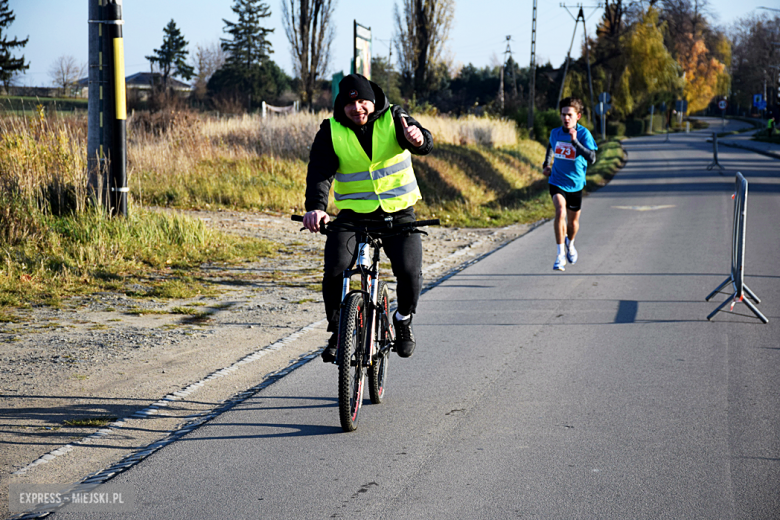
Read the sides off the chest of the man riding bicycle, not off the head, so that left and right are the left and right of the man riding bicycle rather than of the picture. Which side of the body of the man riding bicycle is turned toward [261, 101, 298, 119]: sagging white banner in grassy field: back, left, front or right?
back

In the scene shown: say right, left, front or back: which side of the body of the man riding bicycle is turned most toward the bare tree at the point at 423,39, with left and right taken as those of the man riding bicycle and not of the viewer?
back

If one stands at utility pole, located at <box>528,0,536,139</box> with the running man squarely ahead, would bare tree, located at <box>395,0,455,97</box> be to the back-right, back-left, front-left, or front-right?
back-right

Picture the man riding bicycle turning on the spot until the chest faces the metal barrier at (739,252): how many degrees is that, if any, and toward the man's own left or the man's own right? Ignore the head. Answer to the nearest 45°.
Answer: approximately 135° to the man's own left

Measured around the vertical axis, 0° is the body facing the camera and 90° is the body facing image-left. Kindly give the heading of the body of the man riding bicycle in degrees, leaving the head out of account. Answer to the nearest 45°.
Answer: approximately 0°

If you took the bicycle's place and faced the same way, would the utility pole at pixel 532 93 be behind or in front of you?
behind

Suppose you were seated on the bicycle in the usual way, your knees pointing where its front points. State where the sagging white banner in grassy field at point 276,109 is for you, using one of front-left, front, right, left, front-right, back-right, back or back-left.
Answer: back

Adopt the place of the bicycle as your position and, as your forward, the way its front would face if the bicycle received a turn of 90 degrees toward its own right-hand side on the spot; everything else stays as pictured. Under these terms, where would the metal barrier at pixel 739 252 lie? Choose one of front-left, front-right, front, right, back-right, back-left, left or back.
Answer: back-right

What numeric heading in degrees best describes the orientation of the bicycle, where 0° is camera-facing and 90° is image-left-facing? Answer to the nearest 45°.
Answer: approximately 0°
